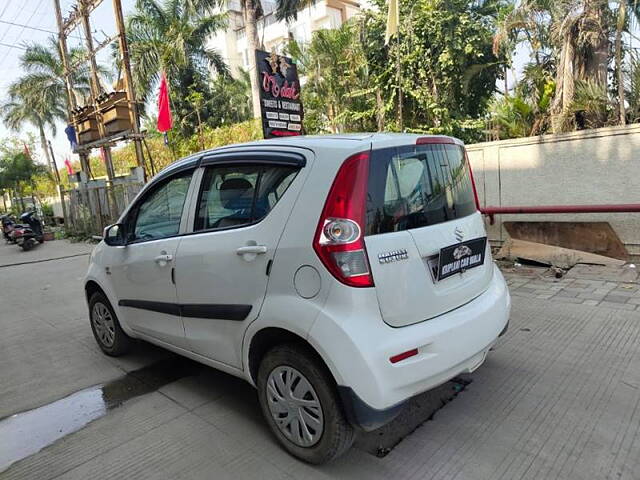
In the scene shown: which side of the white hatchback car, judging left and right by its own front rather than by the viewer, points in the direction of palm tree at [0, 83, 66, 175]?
front

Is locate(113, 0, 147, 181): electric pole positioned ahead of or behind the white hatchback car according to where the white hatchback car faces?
ahead

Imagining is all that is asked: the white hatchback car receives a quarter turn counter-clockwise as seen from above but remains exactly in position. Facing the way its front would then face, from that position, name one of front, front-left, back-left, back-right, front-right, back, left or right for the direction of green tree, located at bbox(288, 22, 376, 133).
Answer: back-right

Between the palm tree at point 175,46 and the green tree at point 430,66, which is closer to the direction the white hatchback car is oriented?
the palm tree

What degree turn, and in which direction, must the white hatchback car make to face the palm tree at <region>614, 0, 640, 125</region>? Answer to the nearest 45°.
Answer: approximately 90° to its right

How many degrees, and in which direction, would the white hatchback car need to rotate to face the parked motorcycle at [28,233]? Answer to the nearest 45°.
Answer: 0° — it already faces it

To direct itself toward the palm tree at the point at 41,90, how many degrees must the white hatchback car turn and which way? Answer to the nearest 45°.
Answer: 0° — it already faces it

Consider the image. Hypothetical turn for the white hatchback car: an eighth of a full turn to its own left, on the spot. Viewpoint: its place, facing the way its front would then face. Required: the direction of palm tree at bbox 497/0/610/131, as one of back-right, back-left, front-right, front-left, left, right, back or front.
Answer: back-right

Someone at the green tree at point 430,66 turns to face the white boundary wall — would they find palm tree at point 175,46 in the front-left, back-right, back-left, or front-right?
back-right

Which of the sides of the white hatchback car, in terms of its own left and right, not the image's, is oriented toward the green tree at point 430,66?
right

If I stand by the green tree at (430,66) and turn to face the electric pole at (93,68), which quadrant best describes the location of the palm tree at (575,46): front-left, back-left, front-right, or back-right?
back-left

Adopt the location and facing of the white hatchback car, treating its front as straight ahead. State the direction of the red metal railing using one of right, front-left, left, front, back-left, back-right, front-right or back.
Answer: right

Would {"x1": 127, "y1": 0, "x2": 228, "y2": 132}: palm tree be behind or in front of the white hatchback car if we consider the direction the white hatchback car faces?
in front

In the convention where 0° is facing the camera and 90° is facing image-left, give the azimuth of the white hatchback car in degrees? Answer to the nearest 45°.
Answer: approximately 135°

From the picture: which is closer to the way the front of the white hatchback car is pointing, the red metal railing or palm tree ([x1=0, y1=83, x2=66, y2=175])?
the palm tree

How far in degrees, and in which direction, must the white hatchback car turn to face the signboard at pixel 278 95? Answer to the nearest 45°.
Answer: approximately 45° to its right
